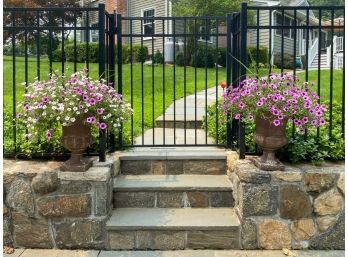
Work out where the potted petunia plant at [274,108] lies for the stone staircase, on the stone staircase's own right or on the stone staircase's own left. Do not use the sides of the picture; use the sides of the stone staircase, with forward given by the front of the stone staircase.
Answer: on the stone staircase's own left

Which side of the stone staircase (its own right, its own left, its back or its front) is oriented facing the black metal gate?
back

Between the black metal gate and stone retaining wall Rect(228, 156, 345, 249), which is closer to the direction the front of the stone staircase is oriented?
the stone retaining wall

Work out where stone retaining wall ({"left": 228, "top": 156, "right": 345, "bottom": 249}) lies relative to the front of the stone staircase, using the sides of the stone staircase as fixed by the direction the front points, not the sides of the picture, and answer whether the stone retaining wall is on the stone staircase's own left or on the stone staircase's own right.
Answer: on the stone staircase's own left

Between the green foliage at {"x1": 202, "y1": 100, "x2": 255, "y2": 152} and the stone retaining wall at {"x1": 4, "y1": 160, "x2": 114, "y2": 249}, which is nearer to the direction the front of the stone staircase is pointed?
the stone retaining wall

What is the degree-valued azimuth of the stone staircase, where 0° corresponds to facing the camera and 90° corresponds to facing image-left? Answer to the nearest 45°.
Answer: approximately 0°

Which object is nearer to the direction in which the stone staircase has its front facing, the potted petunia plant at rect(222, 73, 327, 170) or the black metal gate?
the potted petunia plant
